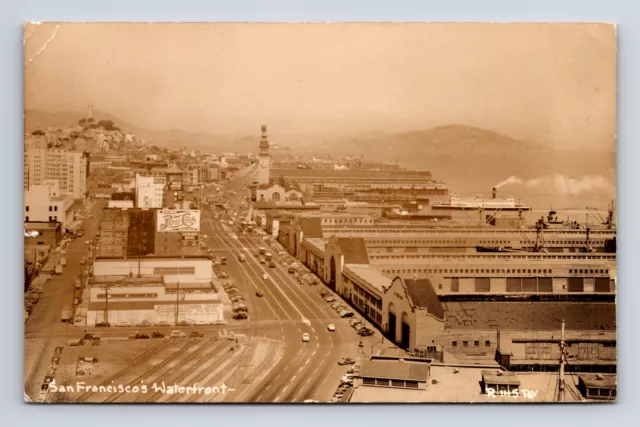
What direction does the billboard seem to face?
toward the camera
